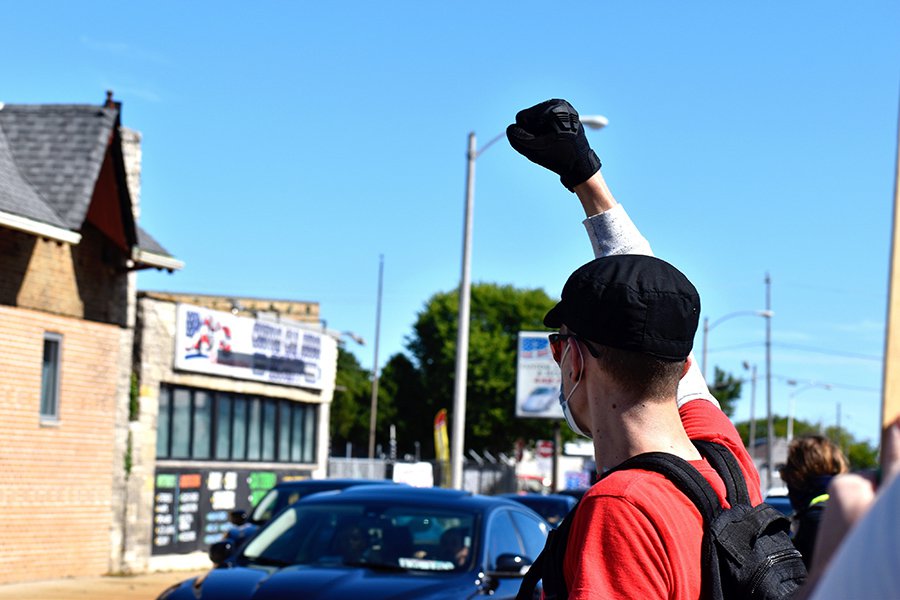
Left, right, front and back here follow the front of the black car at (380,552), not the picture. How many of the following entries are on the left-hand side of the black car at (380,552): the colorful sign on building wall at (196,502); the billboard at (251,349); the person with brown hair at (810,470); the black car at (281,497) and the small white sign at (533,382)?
1

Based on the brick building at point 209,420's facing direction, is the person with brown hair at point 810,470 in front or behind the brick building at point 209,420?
in front

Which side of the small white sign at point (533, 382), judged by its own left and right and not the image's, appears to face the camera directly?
front

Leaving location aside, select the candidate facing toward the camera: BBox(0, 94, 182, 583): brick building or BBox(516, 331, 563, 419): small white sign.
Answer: the small white sign

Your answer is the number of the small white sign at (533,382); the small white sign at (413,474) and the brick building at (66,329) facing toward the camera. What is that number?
2

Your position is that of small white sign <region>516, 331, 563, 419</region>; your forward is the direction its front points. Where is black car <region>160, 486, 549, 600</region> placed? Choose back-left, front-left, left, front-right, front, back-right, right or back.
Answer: front

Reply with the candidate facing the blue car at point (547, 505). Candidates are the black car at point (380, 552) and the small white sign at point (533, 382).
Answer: the small white sign

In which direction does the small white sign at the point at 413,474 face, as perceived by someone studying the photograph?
facing the viewer

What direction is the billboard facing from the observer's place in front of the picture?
facing the viewer and to the right of the viewer

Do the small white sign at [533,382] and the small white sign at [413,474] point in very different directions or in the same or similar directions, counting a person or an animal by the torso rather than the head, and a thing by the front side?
same or similar directions

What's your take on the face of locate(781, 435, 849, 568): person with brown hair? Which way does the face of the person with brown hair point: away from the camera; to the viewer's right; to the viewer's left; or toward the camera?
away from the camera

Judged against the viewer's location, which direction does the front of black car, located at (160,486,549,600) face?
facing the viewer and to the left of the viewer

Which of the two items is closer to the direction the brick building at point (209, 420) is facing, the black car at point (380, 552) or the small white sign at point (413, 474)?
the black car

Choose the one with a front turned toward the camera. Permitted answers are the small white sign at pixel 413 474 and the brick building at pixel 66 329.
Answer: the small white sign

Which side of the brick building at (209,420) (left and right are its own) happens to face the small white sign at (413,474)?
left

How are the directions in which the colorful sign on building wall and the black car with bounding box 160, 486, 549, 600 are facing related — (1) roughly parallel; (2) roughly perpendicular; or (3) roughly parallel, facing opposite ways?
roughly perpendicular

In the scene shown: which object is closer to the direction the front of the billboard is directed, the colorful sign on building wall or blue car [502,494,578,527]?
the blue car
